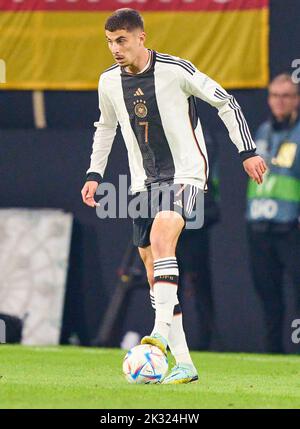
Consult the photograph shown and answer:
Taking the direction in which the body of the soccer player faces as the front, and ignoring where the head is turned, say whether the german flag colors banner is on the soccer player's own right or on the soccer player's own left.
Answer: on the soccer player's own right

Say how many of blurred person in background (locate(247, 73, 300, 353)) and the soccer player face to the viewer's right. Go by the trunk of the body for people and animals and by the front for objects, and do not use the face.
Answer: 0

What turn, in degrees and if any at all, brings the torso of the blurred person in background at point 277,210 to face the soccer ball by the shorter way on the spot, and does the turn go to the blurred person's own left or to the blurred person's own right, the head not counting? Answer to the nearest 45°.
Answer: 0° — they already face it

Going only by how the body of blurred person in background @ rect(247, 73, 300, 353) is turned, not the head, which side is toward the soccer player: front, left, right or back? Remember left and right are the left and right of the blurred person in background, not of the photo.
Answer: front

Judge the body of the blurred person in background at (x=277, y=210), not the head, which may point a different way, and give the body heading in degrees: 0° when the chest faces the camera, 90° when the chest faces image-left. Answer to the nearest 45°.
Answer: approximately 0°
